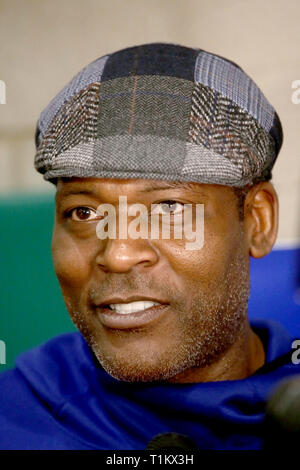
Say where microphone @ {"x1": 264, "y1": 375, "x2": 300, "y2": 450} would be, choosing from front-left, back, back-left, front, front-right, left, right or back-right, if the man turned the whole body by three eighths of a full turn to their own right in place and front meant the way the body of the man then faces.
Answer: back

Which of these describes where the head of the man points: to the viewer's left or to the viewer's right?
to the viewer's left

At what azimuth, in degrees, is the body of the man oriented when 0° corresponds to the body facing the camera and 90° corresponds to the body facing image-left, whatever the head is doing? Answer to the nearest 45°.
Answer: approximately 45°
